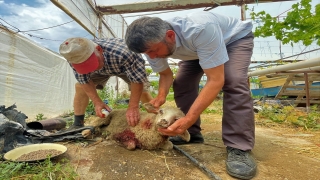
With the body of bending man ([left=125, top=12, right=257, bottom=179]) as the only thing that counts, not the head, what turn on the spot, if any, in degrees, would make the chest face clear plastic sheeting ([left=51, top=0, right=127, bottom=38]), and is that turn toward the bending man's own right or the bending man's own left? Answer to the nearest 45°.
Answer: approximately 90° to the bending man's own right

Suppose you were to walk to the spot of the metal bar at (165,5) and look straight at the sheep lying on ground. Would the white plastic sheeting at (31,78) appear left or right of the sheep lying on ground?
right

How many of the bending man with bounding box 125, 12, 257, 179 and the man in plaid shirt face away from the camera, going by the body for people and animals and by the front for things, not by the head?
0

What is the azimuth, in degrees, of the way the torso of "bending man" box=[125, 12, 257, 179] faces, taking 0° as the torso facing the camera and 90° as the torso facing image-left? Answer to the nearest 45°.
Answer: approximately 45°

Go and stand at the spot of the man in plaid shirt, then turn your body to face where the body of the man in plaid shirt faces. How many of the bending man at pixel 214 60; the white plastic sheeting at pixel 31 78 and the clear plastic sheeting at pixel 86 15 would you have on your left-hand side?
1
